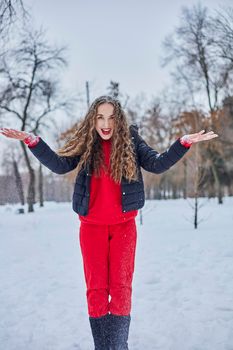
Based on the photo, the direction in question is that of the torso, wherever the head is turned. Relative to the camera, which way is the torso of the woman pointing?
toward the camera
